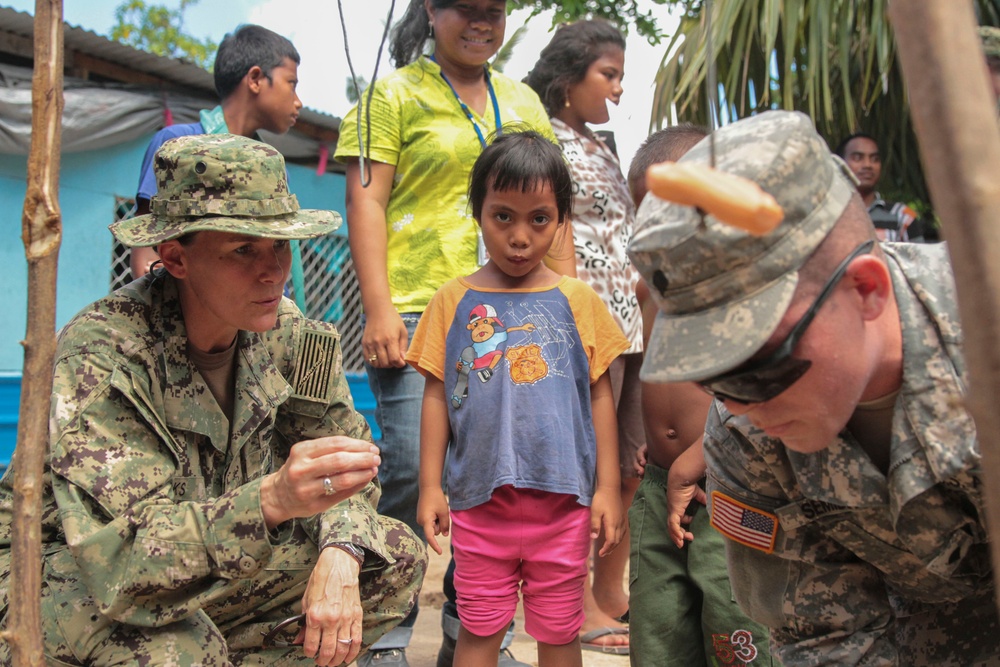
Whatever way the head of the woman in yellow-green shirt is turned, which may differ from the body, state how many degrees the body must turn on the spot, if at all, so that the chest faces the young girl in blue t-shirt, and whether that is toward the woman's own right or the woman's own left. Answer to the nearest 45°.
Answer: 0° — they already face them

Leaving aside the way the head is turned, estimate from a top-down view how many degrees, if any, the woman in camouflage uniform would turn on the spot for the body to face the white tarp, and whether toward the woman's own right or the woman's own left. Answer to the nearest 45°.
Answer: approximately 135° to the woman's own left

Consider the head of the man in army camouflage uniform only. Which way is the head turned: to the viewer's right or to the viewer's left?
to the viewer's left

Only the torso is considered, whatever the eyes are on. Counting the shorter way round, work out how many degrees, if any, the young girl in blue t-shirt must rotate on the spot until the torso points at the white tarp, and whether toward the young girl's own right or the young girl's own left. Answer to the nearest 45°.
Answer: approximately 135° to the young girl's own right

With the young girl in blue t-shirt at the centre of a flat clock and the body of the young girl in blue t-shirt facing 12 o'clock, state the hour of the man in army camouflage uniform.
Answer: The man in army camouflage uniform is roughly at 11 o'clock from the young girl in blue t-shirt.

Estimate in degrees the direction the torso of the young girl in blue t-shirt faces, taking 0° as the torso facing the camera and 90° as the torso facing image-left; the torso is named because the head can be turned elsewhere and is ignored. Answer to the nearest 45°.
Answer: approximately 0°

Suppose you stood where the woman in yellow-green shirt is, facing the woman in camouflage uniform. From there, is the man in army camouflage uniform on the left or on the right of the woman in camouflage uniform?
left

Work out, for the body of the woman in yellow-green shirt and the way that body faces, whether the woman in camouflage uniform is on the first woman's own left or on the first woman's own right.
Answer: on the first woman's own right

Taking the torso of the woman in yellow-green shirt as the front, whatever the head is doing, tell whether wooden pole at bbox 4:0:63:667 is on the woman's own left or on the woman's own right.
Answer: on the woman's own right
